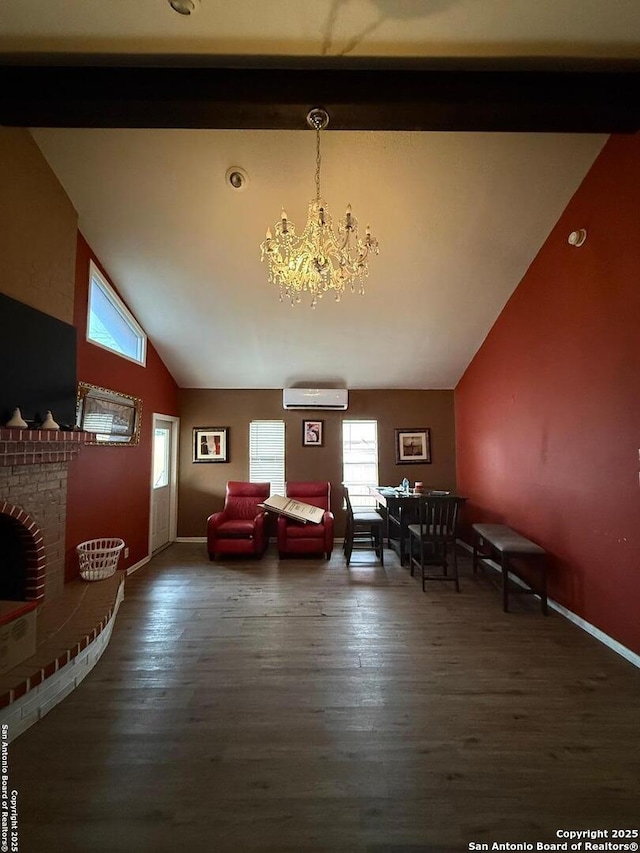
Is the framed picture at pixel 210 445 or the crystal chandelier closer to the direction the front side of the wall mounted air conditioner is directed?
the crystal chandelier

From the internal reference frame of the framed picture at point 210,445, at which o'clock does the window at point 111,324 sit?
The window is roughly at 1 o'clock from the framed picture.

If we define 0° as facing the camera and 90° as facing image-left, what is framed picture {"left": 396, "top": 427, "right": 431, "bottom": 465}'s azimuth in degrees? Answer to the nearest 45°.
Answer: approximately 0°

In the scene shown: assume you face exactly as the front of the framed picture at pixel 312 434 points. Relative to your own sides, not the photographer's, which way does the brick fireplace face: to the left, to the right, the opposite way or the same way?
to the left

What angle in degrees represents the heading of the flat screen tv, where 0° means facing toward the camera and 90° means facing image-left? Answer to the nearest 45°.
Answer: approximately 315°

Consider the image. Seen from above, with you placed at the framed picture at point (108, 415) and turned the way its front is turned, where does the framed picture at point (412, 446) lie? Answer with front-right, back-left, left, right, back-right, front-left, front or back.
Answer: front-left

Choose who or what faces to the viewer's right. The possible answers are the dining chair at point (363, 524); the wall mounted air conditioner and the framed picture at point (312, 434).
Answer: the dining chair

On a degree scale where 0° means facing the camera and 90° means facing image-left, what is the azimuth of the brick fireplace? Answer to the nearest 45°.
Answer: approximately 315°

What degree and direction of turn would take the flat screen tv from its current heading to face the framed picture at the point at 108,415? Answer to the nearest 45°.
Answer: approximately 90° to its left

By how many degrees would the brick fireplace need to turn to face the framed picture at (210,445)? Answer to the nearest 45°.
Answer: approximately 90° to its left
